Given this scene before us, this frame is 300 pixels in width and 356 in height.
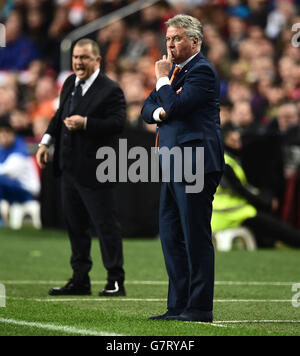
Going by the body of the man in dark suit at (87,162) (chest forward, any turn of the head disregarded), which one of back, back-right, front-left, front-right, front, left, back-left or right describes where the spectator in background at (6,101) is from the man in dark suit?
back-right

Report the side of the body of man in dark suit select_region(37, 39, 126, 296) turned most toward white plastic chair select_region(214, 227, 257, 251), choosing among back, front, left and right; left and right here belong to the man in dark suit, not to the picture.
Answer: back

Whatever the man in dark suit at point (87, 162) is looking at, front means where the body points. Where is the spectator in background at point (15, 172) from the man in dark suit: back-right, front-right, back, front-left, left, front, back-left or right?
back-right

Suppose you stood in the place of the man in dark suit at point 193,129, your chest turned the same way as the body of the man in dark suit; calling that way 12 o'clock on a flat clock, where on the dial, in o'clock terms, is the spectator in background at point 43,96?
The spectator in background is roughly at 4 o'clock from the man in dark suit.

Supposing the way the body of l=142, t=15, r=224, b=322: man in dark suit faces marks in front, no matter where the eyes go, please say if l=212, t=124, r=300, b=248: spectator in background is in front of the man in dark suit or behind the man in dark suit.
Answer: behind

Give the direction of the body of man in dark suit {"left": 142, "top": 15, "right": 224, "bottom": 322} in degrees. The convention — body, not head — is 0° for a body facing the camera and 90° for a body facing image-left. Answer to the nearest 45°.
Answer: approximately 45°
